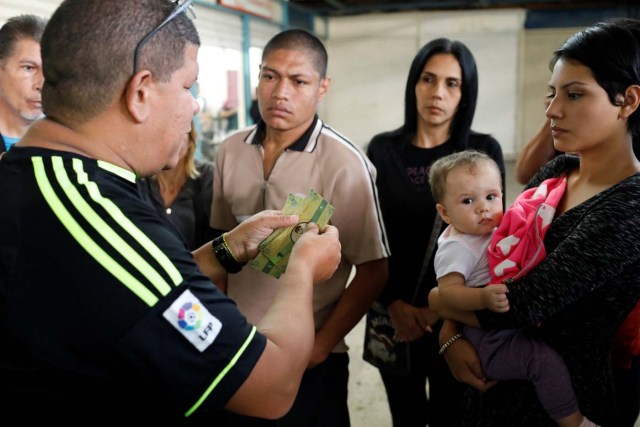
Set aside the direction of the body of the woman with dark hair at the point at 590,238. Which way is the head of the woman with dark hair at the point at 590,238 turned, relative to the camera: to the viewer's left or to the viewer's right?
to the viewer's left

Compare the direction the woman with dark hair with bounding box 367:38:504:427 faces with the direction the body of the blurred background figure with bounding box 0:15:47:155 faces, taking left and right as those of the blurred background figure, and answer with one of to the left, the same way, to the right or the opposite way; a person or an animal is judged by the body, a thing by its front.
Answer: to the right

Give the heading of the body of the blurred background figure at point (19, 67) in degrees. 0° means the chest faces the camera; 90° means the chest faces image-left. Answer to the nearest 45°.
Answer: approximately 315°

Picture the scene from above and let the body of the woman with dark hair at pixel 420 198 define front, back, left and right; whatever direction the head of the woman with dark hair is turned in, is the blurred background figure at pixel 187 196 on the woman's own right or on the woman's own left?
on the woman's own right

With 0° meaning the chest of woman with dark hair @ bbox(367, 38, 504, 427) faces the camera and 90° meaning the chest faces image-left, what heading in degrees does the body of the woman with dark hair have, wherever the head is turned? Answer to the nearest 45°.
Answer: approximately 0°

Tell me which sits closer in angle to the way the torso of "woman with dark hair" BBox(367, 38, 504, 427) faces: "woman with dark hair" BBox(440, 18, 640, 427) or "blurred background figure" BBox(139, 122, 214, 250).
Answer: the woman with dark hair
